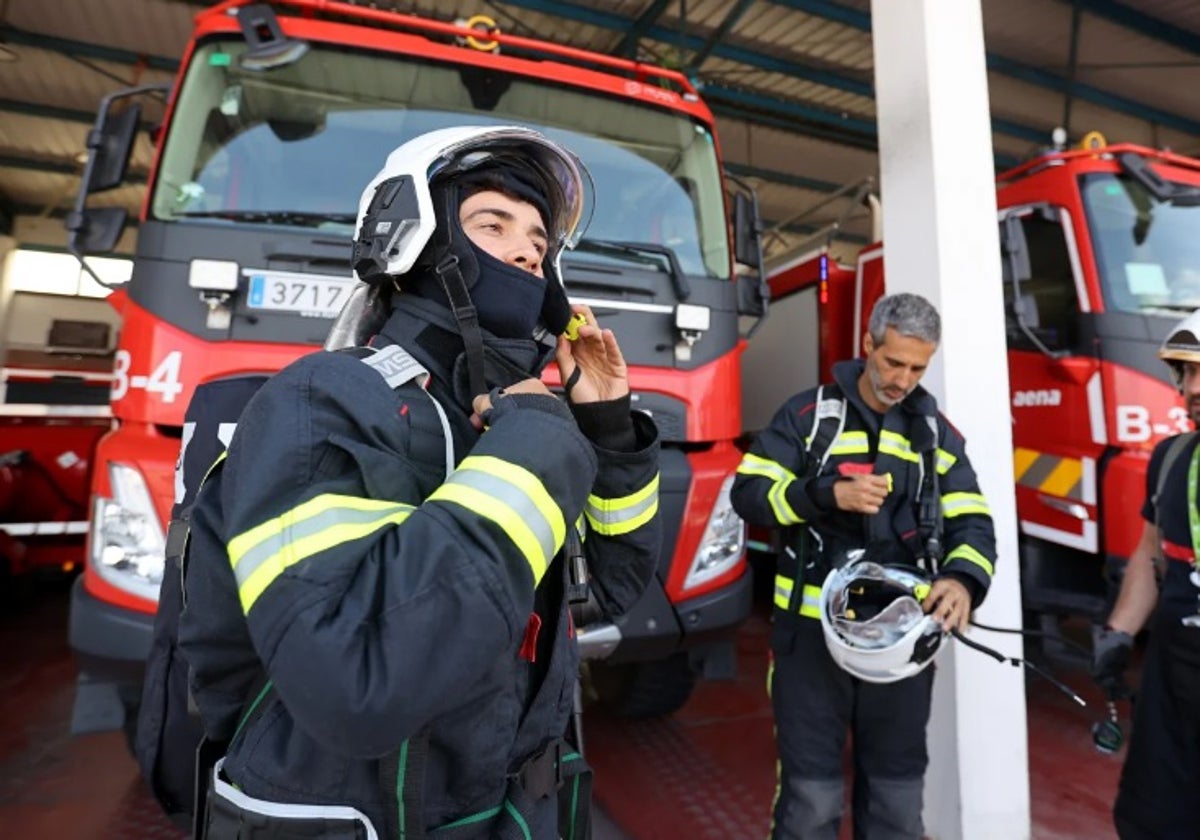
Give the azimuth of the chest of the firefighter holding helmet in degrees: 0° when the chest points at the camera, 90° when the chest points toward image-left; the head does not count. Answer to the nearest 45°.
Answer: approximately 0°

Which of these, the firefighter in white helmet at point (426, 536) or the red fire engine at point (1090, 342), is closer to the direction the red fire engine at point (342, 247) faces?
the firefighter in white helmet

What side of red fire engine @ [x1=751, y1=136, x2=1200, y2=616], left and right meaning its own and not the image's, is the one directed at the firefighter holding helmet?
right

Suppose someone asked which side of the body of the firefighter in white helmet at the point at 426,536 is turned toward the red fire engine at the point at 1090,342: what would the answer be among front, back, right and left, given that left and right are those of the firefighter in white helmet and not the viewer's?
left

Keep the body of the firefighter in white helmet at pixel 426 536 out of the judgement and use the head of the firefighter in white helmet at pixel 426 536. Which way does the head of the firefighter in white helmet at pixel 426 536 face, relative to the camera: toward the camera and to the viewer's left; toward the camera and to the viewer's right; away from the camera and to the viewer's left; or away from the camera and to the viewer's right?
toward the camera and to the viewer's right

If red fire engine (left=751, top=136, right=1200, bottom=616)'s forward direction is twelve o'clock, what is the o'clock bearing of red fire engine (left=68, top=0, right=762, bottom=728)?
red fire engine (left=68, top=0, right=762, bottom=728) is roughly at 3 o'clock from red fire engine (left=751, top=136, right=1200, bottom=616).

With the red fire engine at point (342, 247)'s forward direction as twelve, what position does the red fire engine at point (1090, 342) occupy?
the red fire engine at point (1090, 342) is roughly at 9 o'clock from the red fire engine at point (342, 247).

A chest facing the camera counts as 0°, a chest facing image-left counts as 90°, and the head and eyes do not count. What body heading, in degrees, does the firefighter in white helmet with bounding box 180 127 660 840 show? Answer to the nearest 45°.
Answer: approximately 315°

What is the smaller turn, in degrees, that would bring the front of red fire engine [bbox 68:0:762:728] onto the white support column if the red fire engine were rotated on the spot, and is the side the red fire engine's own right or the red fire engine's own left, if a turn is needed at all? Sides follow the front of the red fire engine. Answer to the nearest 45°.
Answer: approximately 90° to the red fire engine's own left

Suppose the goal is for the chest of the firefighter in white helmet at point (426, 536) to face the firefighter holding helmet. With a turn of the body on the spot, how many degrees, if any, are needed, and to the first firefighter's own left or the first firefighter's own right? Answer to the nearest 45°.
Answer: approximately 90° to the first firefighter's own left

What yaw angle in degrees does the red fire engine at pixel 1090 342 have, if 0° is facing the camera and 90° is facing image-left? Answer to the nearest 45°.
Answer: approximately 315°

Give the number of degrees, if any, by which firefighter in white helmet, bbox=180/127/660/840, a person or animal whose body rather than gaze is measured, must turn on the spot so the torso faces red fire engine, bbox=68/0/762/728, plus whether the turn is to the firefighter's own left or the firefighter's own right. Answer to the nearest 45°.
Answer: approximately 135° to the firefighter's own left
